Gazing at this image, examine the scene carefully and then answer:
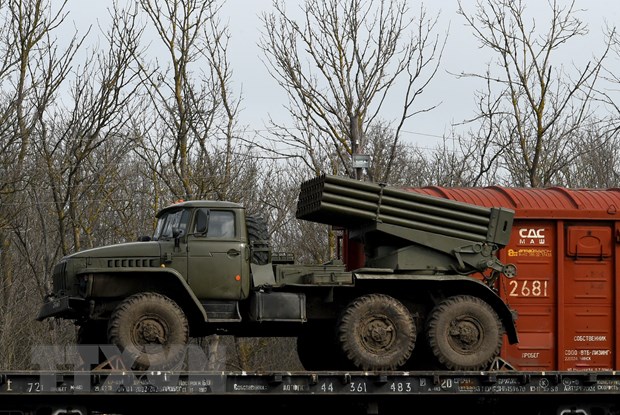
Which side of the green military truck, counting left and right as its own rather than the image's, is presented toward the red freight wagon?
back

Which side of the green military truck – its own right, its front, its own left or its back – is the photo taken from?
left
